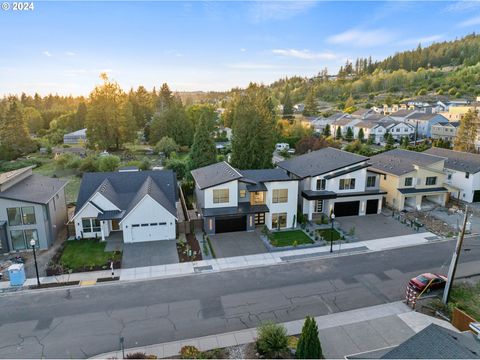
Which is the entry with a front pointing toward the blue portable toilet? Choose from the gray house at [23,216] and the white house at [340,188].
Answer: the gray house

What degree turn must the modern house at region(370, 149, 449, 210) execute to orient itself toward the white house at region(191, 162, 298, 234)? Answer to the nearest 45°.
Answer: approximately 90° to its right

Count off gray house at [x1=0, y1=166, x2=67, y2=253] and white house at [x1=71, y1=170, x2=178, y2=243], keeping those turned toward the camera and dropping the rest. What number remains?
2

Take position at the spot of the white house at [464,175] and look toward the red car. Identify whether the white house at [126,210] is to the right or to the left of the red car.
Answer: right

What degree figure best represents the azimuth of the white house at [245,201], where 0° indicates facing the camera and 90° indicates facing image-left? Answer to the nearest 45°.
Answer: approximately 0°

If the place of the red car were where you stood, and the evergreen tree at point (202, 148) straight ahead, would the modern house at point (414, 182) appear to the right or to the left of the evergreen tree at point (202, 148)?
right

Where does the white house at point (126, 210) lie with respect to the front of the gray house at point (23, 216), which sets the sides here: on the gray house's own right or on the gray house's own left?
on the gray house's own left
